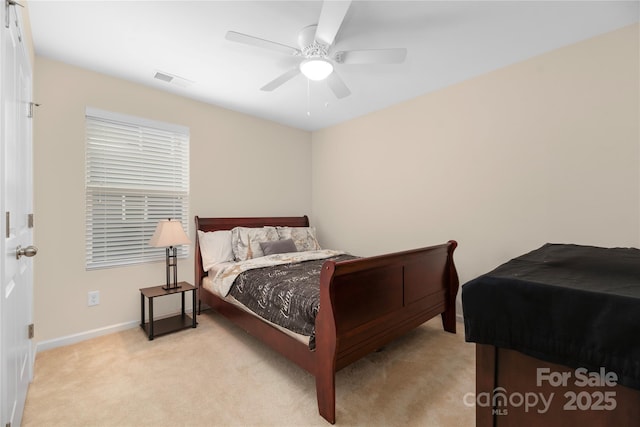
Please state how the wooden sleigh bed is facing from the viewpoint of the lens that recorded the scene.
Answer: facing the viewer and to the right of the viewer

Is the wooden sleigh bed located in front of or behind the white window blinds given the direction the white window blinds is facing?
in front

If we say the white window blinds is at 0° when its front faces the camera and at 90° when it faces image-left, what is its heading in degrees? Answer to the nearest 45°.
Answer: approximately 315°

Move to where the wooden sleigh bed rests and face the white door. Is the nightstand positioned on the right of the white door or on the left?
right

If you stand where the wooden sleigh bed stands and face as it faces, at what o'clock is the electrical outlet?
The electrical outlet is roughly at 5 o'clock from the wooden sleigh bed.

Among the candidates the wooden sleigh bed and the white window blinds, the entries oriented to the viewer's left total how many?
0

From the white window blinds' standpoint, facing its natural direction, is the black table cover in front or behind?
in front
